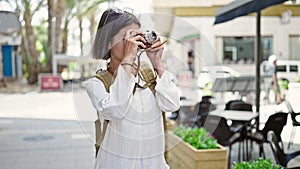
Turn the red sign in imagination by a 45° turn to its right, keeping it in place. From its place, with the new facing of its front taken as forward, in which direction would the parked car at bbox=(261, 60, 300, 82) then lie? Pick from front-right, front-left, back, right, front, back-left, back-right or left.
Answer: left

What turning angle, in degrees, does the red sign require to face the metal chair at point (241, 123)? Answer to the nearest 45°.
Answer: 0° — it already faces it

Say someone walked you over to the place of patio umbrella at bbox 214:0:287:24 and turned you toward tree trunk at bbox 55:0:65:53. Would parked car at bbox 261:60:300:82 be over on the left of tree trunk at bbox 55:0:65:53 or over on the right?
right

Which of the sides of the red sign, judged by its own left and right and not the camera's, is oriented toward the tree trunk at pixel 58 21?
back

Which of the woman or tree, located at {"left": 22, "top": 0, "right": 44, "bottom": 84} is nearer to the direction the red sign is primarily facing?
the woman

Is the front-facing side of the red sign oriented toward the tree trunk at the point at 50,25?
no

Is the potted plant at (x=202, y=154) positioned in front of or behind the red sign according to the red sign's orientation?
in front

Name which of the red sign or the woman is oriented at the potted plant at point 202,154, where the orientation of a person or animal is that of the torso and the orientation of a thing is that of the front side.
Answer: the red sign

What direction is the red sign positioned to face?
toward the camera

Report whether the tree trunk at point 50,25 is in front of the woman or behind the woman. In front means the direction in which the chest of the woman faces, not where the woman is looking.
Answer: behind

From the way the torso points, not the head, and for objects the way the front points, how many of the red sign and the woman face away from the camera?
0

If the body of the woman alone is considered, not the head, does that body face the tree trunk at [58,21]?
no

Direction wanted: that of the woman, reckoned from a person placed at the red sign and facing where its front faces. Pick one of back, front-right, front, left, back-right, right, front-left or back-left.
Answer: front

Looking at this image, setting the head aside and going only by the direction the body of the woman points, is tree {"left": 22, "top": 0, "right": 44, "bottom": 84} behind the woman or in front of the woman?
behind

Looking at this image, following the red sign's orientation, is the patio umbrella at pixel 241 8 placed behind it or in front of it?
in front

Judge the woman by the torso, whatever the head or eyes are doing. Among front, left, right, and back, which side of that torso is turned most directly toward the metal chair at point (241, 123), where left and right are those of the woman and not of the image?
left

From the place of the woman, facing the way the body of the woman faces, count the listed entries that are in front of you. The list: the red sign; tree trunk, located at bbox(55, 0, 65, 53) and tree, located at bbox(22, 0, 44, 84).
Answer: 0

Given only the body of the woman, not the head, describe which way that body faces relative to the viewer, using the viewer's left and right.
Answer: facing the viewer and to the right of the viewer
